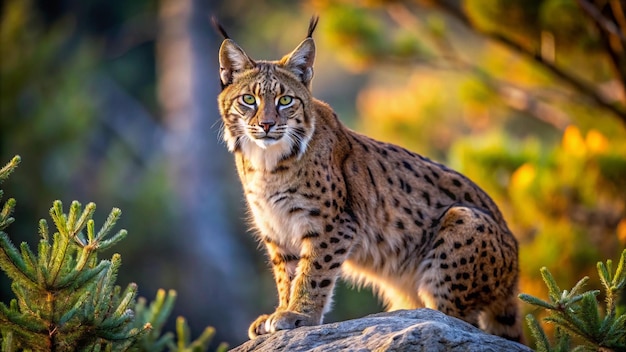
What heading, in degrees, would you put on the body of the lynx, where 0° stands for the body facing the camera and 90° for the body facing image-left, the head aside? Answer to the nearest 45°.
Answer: approximately 45°

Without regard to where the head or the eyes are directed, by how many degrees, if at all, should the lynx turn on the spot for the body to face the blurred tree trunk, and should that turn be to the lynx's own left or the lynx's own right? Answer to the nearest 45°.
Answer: approximately 135° to the lynx's own right
